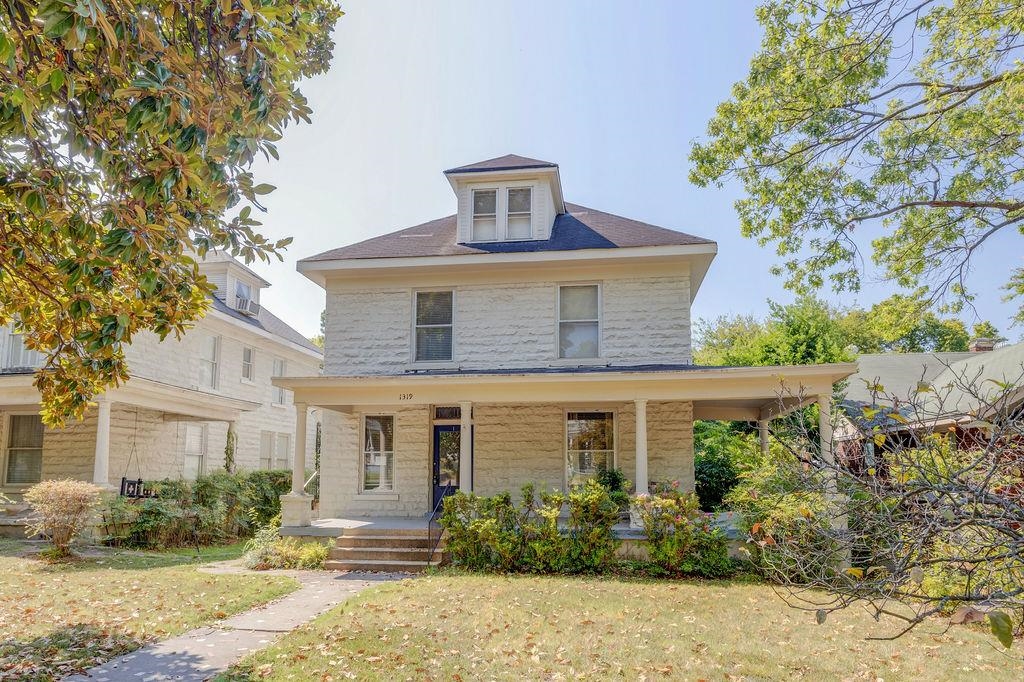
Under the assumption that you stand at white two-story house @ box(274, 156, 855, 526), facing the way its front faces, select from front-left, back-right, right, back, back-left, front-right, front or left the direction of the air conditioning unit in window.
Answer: back-right

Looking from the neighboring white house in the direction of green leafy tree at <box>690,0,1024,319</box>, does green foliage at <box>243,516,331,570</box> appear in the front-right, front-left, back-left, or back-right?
front-right

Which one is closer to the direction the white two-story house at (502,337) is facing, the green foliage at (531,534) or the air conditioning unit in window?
the green foliage

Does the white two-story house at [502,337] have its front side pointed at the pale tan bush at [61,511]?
no

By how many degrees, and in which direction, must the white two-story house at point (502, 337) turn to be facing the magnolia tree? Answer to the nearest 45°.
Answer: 0° — it already faces it

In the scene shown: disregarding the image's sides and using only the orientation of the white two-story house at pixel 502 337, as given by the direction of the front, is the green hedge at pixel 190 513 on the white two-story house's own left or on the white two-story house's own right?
on the white two-story house's own right

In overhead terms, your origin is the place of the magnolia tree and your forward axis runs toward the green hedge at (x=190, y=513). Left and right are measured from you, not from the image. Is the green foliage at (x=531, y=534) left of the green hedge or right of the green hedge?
right

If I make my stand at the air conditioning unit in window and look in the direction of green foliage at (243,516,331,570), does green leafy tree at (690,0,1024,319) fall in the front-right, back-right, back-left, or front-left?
front-left

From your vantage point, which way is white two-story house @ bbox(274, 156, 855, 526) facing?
toward the camera

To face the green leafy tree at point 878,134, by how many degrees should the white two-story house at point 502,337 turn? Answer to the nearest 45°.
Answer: approximately 90° to its left

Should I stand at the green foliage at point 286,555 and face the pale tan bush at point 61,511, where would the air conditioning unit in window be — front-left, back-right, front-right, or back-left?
front-right
